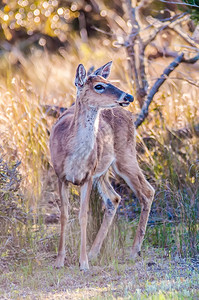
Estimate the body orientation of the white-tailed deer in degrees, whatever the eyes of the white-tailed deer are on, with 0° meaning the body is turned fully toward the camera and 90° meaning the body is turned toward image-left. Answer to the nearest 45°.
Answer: approximately 45°
